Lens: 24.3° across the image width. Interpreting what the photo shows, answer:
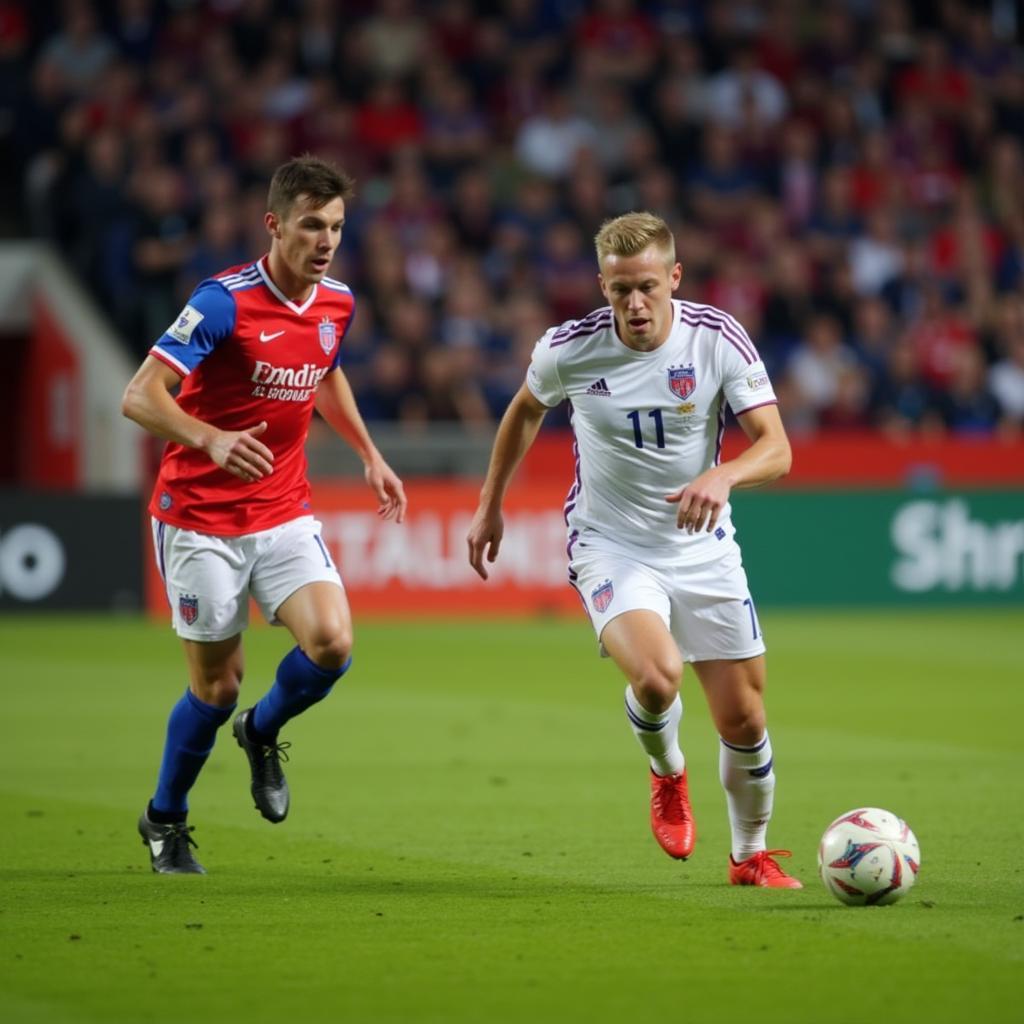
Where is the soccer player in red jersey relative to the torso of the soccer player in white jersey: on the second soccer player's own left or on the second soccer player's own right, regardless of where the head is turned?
on the second soccer player's own right

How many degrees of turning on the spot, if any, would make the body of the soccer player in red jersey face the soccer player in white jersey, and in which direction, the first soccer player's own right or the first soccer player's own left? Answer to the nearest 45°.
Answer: approximately 45° to the first soccer player's own left

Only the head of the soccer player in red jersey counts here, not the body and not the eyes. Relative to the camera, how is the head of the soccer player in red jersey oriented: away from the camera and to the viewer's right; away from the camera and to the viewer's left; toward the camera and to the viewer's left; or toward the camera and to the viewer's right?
toward the camera and to the viewer's right

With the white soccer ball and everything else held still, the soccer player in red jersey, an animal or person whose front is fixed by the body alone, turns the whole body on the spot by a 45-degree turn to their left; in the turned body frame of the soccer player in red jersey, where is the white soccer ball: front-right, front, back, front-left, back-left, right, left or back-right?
front-right

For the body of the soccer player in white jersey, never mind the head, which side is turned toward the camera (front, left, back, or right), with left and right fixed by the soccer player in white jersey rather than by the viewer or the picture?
front

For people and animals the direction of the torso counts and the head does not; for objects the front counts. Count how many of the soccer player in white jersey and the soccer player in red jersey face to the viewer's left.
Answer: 0
